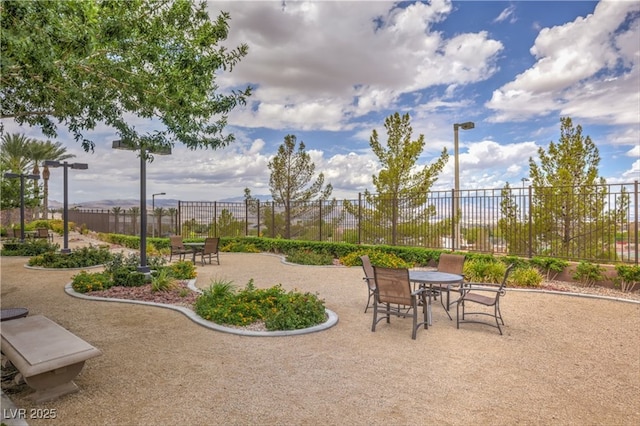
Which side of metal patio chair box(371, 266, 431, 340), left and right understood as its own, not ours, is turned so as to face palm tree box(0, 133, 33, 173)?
left

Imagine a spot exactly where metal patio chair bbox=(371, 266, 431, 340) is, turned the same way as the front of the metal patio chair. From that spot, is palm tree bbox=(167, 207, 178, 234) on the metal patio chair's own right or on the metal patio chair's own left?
on the metal patio chair's own left

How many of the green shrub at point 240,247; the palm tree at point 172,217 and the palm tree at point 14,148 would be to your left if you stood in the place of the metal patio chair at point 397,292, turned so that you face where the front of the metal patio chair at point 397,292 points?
3

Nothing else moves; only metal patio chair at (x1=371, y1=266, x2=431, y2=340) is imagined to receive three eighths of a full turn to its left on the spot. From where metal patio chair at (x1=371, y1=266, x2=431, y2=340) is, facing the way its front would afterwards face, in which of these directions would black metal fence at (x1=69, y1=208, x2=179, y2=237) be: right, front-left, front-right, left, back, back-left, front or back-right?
front-right

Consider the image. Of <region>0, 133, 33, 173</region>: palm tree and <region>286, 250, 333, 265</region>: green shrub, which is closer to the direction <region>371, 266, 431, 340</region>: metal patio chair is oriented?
the green shrub

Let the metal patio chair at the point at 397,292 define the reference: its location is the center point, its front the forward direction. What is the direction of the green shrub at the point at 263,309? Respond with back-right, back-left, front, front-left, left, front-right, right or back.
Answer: back-left

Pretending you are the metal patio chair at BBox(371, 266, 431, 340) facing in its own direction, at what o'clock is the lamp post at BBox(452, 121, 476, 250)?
The lamp post is roughly at 11 o'clock from the metal patio chair.

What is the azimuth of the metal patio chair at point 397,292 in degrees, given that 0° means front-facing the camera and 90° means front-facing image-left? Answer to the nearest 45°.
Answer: approximately 225°

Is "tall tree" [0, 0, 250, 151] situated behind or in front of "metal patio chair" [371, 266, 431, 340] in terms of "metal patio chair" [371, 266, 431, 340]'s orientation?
behind

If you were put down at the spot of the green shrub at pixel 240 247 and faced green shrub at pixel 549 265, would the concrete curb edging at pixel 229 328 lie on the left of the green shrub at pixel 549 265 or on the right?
right
